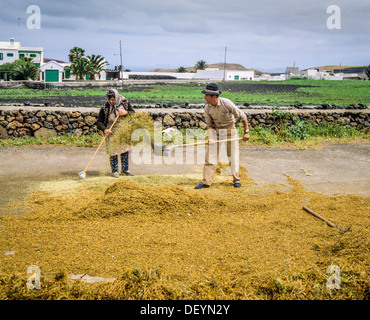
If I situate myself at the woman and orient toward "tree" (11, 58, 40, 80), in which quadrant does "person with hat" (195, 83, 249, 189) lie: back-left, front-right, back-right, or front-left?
back-right

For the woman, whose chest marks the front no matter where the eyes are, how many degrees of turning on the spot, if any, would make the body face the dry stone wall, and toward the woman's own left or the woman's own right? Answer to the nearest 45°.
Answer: approximately 180°

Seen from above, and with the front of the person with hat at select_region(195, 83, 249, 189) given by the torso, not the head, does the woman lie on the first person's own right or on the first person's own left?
on the first person's own right

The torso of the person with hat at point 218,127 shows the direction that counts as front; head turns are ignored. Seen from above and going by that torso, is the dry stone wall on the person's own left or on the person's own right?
on the person's own right

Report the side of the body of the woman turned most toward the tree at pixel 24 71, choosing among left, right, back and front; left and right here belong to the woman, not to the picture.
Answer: back

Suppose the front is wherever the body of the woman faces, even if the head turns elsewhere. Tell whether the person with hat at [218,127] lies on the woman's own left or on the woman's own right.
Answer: on the woman's own left

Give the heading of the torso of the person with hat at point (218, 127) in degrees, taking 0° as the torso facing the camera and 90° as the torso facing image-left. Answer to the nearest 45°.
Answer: approximately 45°
